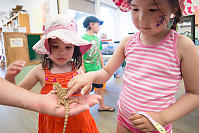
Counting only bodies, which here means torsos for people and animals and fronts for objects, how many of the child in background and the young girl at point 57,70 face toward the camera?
2
